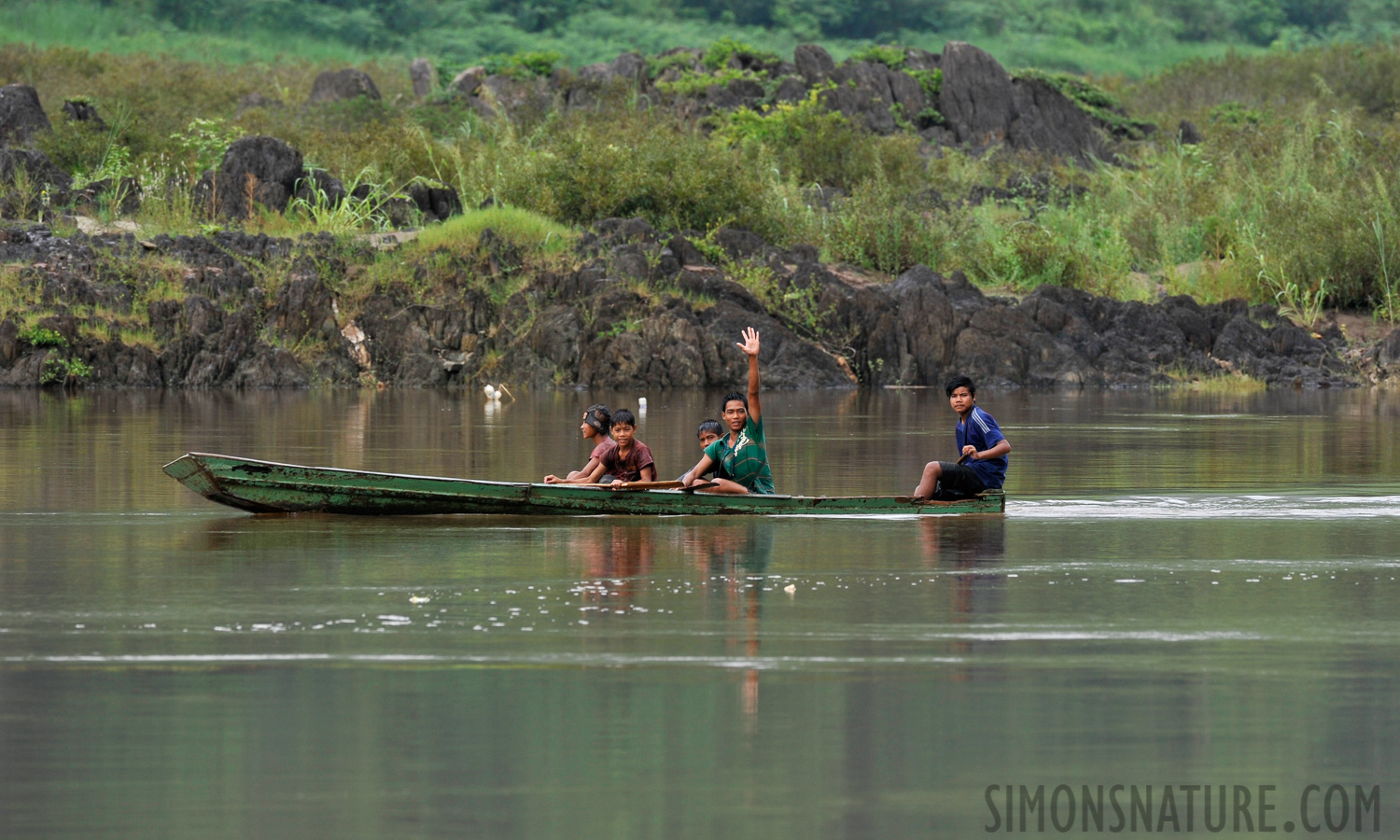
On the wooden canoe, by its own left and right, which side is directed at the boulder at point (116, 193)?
right

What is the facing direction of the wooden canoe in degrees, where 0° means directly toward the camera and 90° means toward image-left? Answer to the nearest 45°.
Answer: approximately 90°

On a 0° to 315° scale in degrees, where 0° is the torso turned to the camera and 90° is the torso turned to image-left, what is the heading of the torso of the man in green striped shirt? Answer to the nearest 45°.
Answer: approximately 45°

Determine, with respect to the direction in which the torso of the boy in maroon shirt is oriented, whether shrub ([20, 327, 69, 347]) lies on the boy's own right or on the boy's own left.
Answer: on the boy's own right

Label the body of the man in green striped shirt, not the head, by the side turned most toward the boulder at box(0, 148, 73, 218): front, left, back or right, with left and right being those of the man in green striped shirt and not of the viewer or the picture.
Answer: right
